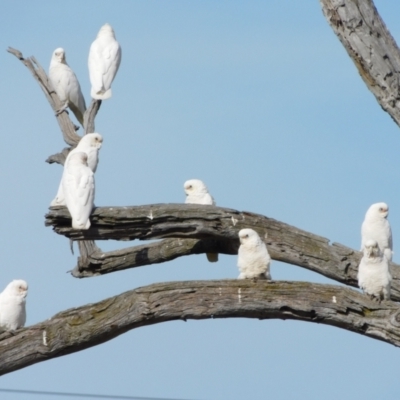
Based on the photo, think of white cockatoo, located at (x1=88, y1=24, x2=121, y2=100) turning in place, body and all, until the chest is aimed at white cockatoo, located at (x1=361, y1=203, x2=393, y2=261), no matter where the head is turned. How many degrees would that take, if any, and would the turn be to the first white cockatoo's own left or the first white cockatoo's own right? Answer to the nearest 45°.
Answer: approximately 135° to the first white cockatoo's own right

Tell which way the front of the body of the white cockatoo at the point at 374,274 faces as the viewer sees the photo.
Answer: toward the camera

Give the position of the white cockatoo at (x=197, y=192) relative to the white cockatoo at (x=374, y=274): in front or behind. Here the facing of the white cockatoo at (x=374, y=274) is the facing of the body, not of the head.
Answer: behind

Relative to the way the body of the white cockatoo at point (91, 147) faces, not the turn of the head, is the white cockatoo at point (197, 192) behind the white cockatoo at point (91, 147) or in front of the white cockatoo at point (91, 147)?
in front

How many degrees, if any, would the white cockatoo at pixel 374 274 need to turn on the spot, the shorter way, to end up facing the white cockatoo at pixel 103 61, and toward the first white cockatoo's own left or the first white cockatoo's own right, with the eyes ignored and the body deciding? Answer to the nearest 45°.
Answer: approximately 135° to the first white cockatoo's own right

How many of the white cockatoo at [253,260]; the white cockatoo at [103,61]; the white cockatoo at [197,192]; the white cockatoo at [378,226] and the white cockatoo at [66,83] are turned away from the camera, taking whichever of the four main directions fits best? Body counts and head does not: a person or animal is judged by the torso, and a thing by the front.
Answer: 1

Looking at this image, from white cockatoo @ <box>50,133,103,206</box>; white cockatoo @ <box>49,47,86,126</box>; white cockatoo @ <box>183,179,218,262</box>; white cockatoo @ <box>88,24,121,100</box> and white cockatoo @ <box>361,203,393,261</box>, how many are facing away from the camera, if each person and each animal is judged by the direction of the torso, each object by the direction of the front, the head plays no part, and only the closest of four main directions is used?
1

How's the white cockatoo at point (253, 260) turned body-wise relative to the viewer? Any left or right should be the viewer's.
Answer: facing the viewer and to the left of the viewer

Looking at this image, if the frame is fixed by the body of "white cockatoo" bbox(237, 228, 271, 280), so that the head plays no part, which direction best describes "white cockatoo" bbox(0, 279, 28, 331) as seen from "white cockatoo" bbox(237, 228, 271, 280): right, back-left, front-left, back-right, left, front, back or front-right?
front-right

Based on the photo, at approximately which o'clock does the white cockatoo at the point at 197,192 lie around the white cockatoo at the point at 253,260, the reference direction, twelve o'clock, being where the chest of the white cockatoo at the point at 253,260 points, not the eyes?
the white cockatoo at the point at 197,192 is roughly at 4 o'clock from the white cockatoo at the point at 253,260.

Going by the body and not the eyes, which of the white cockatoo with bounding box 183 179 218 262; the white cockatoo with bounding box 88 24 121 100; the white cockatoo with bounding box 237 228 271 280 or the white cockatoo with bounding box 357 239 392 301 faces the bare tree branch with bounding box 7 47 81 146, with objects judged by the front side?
the white cockatoo with bounding box 183 179 218 262
